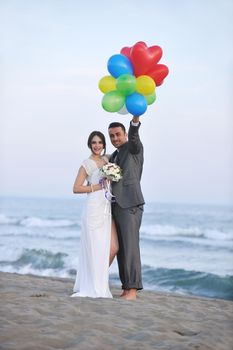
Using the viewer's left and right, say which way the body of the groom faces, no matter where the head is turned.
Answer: facing the viewer and to the left of the viewer

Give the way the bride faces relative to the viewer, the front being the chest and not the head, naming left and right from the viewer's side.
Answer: facing the viewer and to the right of the viewer
